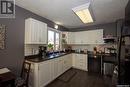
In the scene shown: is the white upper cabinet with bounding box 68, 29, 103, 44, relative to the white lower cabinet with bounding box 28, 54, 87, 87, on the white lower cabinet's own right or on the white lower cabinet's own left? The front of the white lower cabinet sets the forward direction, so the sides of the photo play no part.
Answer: on the white lower cabinet's own left

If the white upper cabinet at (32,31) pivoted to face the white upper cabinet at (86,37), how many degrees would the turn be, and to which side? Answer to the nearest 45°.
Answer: approximately 90° to its left

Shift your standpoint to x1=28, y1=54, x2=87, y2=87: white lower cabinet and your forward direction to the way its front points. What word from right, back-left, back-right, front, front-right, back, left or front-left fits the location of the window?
back-left

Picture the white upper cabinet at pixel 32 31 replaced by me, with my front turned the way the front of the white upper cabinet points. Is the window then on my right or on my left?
on my left

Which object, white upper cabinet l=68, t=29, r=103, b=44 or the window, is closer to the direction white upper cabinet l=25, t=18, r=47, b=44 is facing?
the white upper cabinet

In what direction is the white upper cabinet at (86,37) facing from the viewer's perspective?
toward the camera

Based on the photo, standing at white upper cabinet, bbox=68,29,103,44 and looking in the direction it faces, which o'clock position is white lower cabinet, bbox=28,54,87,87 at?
The white lower cabinet is roughly at 1 o'clock from the white upper cabinet.

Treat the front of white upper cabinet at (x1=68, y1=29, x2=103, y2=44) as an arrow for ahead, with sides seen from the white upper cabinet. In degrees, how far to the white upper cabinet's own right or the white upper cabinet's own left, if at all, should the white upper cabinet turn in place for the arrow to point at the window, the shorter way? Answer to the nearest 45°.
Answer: approximately 45° to the white upper cabinet's own right

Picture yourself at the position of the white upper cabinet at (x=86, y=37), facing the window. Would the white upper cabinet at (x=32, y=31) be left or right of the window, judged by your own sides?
left

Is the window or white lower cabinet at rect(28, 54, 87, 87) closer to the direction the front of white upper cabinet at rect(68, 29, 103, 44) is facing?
the white lower cabinet

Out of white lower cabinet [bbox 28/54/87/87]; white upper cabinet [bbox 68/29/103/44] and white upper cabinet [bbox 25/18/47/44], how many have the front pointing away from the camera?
0

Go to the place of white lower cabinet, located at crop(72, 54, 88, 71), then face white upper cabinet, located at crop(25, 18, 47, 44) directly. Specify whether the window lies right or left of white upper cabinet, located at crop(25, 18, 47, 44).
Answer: right

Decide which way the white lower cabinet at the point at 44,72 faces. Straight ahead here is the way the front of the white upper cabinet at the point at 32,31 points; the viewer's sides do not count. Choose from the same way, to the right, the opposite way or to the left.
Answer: the same way

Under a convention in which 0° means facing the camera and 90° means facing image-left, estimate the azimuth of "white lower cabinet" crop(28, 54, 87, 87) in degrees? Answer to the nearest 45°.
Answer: approximately 315°

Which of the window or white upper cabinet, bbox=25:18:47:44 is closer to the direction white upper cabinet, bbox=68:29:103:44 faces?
the white upper cabinet

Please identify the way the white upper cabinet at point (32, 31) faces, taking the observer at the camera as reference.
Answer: facing the viewer and to the right of the viewer

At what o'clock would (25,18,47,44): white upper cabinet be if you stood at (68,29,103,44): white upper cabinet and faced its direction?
(25,18,47,44): white upper cabinet is roughly at 1 o'clock from (68,29,103,44): white upper cabinet.
